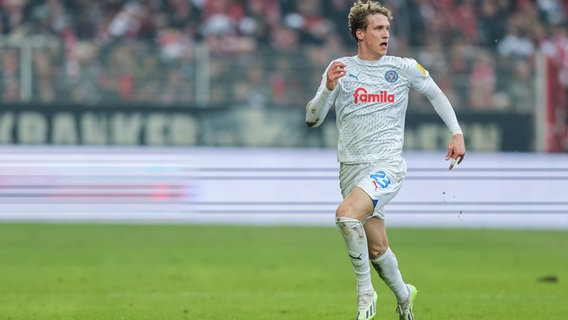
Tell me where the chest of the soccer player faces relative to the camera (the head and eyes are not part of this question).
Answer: toward the camera
